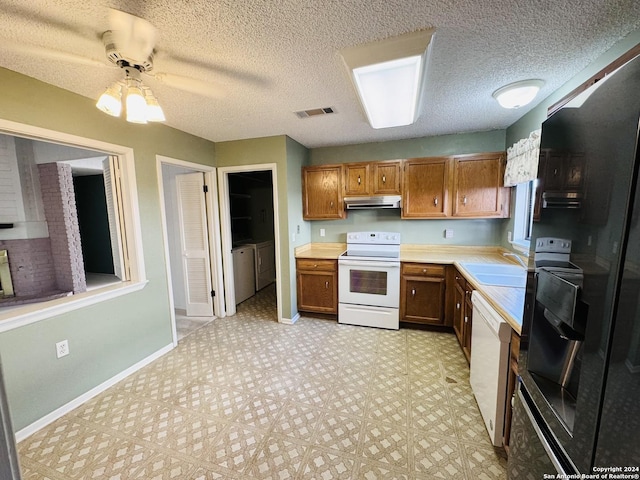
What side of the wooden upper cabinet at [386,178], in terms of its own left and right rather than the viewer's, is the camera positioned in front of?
front

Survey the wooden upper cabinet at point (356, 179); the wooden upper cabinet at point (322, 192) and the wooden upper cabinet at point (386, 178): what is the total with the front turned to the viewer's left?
0

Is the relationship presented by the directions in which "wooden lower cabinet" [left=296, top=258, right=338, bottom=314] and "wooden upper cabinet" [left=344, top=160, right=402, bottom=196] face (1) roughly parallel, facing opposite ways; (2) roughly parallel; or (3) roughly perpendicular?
roughly parallel

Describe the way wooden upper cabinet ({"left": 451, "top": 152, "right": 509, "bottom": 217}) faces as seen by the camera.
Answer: facing the viewer

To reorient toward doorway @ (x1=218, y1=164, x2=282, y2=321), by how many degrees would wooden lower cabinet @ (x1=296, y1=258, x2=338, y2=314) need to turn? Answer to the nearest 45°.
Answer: approximately 135° to its right

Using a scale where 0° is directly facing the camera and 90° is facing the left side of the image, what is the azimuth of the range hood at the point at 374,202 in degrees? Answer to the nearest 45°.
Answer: approximately 0°

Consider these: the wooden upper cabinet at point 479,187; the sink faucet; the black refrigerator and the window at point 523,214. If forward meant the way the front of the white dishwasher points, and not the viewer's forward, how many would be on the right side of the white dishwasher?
3

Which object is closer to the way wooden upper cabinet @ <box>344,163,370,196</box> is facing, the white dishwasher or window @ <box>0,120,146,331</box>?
the white dishwasher

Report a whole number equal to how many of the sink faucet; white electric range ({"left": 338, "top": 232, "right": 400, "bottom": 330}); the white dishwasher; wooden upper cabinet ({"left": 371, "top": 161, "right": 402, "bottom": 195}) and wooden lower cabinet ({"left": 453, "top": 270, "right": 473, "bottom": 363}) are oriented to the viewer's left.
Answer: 3

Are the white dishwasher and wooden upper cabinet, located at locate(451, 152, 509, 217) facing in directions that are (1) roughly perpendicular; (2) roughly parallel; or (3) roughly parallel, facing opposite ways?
roughly perpendicular

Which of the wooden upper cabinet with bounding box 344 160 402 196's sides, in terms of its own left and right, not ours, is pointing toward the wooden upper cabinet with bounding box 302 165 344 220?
right

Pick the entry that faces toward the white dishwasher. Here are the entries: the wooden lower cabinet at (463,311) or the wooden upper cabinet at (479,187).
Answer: the wooden upper cabinet

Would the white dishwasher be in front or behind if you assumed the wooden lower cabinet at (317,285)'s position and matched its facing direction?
in front

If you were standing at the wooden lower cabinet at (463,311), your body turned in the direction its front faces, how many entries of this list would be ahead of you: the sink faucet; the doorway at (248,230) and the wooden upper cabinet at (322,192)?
2

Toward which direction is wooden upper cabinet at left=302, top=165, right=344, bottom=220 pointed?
toward the camera
